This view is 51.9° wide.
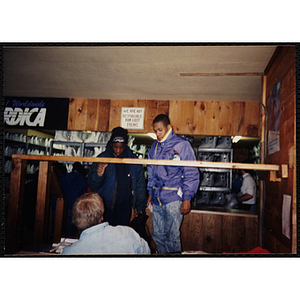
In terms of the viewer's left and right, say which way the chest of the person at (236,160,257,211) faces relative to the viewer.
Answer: facing away from the viewer and to the left of the viewer

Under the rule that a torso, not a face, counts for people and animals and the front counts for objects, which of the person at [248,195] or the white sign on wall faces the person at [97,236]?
the white sign on wall

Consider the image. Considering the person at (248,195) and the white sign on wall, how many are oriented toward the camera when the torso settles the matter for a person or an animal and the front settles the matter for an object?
1

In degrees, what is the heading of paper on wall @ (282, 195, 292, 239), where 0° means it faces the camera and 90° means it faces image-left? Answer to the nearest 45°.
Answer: approximately 90°

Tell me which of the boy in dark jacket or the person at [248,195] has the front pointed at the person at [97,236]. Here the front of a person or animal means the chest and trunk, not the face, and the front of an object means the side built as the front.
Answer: the boy in dark jacket

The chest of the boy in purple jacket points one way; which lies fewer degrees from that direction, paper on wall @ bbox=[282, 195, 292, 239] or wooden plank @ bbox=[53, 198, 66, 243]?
the wooden plank

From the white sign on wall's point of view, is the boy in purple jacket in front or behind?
in front

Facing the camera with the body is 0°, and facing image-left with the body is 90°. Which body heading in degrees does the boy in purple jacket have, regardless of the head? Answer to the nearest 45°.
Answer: approximately 45°

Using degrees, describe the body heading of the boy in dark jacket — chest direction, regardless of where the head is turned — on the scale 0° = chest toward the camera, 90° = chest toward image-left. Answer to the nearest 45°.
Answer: approximately 0°

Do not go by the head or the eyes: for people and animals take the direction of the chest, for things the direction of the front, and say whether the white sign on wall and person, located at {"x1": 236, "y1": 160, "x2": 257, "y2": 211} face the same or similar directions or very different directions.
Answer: very different directions

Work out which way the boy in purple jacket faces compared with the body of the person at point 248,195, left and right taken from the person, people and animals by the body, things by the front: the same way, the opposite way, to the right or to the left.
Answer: to the left

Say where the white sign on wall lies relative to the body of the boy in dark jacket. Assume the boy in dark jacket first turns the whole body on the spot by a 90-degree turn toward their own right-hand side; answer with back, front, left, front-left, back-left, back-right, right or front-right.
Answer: right

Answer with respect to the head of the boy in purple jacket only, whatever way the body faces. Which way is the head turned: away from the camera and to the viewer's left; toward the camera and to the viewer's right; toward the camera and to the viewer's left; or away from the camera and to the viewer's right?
toward the camera and to the viewer's left
